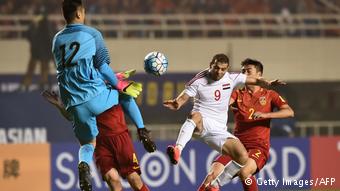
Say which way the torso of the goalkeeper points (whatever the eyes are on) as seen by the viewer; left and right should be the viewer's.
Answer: facing away from the viewer and to the right of the viewer

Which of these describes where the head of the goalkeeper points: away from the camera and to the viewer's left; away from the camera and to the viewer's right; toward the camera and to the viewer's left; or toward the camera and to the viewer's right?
away from the camera and to the viewer's right

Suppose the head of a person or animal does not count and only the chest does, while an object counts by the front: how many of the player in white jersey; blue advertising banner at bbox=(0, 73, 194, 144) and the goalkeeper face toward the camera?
2

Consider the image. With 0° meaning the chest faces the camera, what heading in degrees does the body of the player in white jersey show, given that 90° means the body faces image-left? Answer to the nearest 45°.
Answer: approximately 0°

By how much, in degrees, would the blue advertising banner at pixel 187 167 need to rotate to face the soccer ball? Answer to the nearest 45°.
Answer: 0° — it already faces it

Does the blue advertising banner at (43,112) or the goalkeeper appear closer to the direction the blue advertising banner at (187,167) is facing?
the goalkeeper
